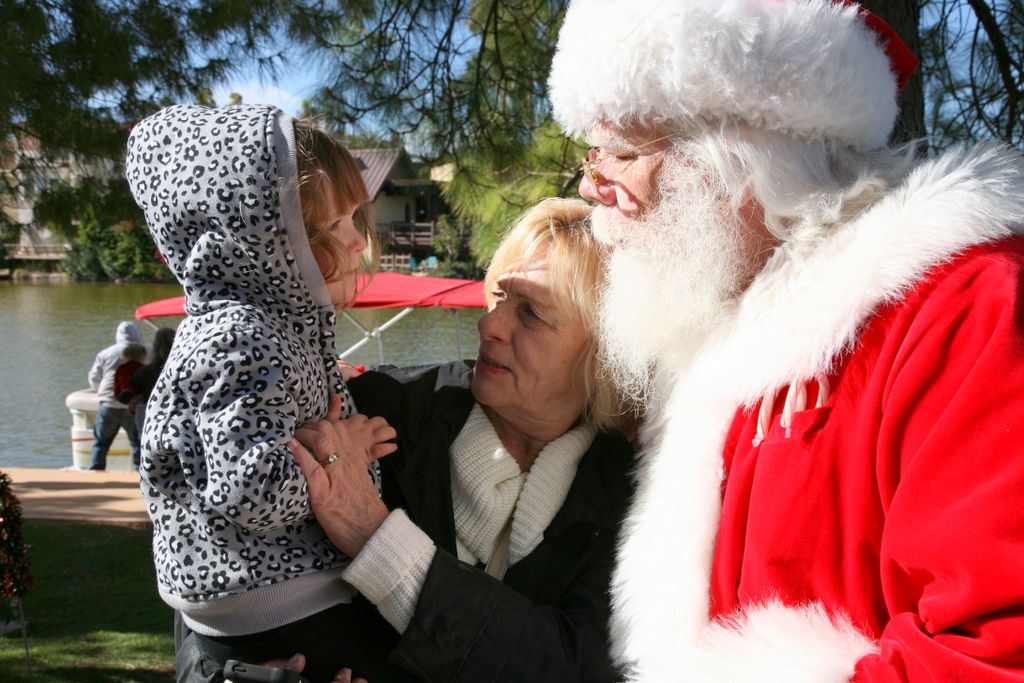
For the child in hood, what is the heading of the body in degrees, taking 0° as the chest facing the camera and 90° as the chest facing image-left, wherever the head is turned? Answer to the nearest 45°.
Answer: approximately 270°

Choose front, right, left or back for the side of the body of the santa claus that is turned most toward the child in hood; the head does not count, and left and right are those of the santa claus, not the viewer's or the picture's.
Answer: front

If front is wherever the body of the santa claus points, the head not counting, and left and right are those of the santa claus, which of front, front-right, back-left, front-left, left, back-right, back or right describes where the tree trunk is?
right

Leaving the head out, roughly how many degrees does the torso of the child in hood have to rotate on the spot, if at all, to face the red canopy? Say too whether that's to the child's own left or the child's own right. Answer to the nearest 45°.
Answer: approximately 90° to the child's own left

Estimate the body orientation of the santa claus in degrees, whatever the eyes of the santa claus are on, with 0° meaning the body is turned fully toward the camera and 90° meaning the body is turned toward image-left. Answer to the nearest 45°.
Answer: approximately 90°

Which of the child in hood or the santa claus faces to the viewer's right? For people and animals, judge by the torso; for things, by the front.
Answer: the child in hood

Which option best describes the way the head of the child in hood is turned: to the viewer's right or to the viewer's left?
to the viewer's right

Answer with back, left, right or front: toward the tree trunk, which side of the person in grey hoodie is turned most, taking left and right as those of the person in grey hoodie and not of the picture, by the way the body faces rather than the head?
right

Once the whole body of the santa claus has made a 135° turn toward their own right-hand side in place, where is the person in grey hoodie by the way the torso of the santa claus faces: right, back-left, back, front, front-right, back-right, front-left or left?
left
